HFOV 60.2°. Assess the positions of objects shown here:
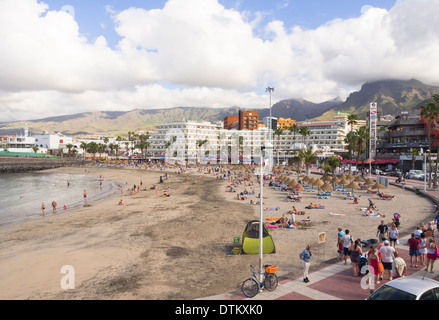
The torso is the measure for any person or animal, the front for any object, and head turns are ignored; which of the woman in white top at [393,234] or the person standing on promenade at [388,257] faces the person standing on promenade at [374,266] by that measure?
the woman in white top

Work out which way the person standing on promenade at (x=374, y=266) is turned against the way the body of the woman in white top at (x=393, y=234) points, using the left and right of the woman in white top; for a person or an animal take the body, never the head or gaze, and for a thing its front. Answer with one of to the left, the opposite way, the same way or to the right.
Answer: the opposite way

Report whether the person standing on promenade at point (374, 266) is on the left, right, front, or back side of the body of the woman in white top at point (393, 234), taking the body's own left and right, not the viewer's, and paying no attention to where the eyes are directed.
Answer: front

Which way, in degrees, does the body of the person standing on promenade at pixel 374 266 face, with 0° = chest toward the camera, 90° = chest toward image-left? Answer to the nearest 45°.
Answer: approximately 180°

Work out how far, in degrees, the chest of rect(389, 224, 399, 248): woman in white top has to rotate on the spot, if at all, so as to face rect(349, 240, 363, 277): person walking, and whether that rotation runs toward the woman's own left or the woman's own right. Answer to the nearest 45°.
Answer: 0° — they already face them
